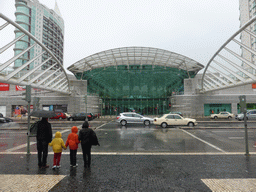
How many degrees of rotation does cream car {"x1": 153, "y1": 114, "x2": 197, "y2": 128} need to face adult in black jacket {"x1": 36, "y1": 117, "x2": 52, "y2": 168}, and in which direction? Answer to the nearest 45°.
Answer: approximately 90° to its right

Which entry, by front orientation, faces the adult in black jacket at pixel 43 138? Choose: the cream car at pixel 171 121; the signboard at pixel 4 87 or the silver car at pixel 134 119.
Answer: the signboard

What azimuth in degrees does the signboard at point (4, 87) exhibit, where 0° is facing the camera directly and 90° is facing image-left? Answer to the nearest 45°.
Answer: approximately 0°

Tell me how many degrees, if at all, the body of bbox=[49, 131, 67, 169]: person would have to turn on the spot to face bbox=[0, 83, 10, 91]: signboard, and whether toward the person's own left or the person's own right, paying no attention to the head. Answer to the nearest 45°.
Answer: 0° — they already face it

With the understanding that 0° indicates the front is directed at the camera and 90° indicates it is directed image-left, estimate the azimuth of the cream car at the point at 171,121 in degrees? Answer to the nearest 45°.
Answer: approximately 270°

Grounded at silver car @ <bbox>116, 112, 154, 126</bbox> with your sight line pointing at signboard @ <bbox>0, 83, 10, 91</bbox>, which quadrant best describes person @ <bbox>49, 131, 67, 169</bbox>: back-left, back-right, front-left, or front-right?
back-left

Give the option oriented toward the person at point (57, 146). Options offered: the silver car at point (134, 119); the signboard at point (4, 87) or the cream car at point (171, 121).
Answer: the signboard

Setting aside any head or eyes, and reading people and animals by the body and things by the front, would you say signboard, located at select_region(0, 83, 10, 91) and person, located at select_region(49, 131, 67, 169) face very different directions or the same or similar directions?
very different directions

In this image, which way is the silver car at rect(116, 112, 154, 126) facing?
to the viewer's right

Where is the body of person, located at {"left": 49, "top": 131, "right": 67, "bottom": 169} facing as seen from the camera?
away from the camera
